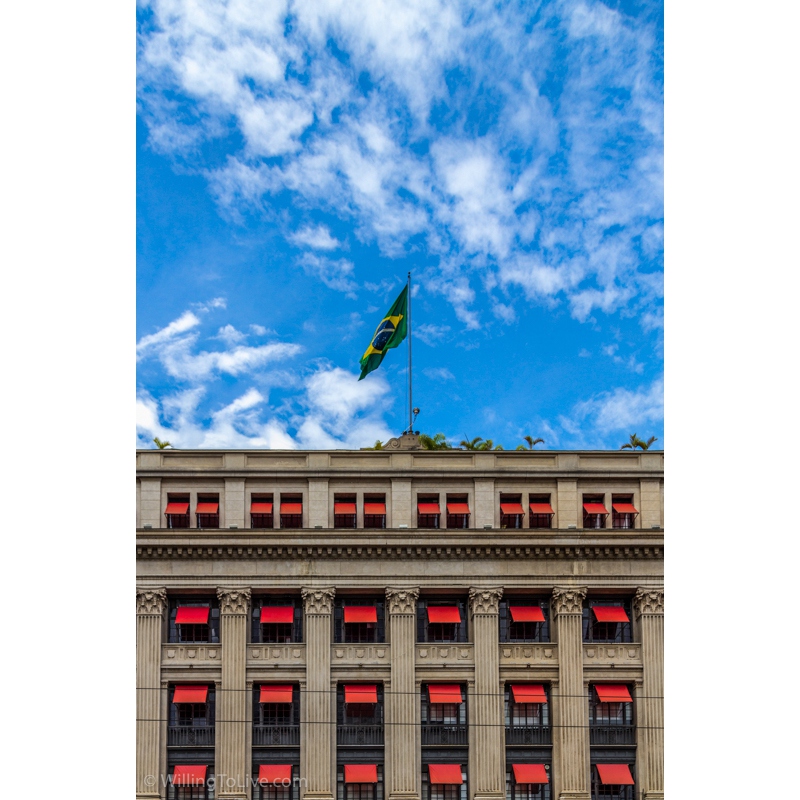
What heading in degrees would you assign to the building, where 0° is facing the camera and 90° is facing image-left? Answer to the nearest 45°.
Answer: approximately 0°
